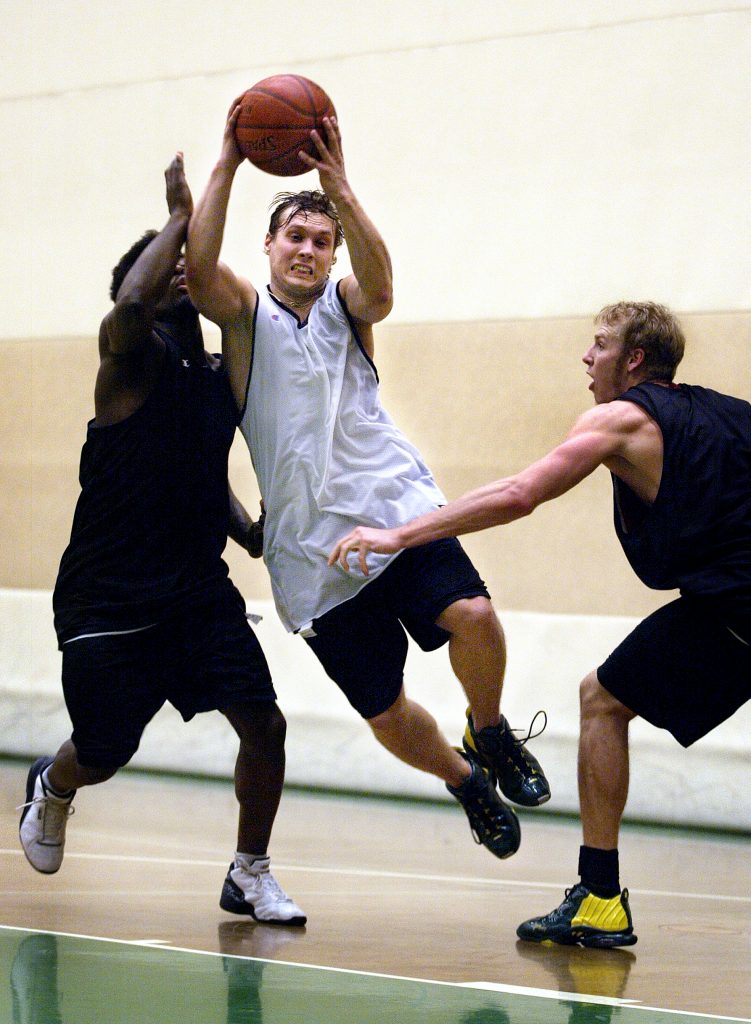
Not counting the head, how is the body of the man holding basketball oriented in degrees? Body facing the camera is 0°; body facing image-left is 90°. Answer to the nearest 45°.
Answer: approximately 0°
